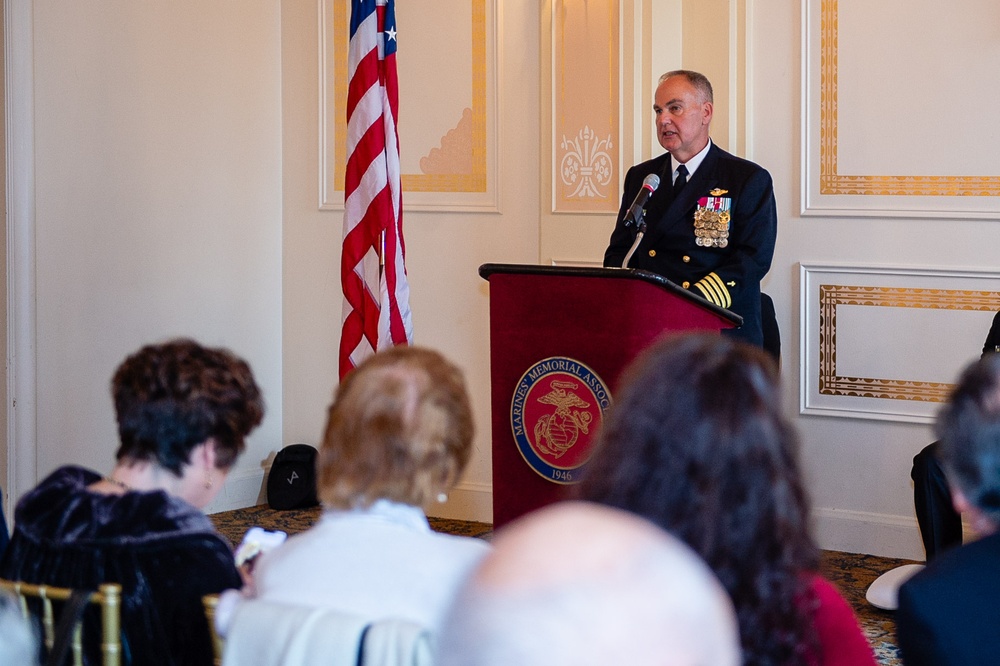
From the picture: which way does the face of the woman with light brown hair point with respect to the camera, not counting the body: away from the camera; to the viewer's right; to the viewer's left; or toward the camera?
away from the camera

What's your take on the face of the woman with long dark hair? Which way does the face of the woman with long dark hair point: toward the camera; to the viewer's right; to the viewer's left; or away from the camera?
away from the camera

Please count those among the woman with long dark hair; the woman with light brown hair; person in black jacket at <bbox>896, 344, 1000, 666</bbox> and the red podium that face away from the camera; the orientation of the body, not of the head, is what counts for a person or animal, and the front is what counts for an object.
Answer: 3

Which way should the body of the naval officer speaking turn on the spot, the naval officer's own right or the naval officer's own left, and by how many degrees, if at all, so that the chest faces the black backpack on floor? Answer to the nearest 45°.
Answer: approximately 90° to the naval officer's own right

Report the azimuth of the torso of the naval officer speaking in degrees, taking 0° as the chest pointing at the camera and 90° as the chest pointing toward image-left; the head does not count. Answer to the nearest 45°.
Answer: approximately 45°

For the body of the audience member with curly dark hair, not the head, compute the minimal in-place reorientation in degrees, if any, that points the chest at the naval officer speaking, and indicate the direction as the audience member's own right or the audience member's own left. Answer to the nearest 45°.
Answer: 0° — they already face them

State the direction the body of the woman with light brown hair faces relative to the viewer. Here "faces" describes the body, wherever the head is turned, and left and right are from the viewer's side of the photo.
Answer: facing away from the viewer

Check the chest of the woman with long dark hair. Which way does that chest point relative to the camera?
away from the camera

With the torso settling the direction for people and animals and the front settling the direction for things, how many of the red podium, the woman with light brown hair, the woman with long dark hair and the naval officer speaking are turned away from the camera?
2

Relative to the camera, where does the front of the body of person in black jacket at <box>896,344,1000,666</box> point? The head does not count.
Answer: away from the camera

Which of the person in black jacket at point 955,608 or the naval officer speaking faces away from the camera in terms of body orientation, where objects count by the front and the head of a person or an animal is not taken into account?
the person in black jacket
